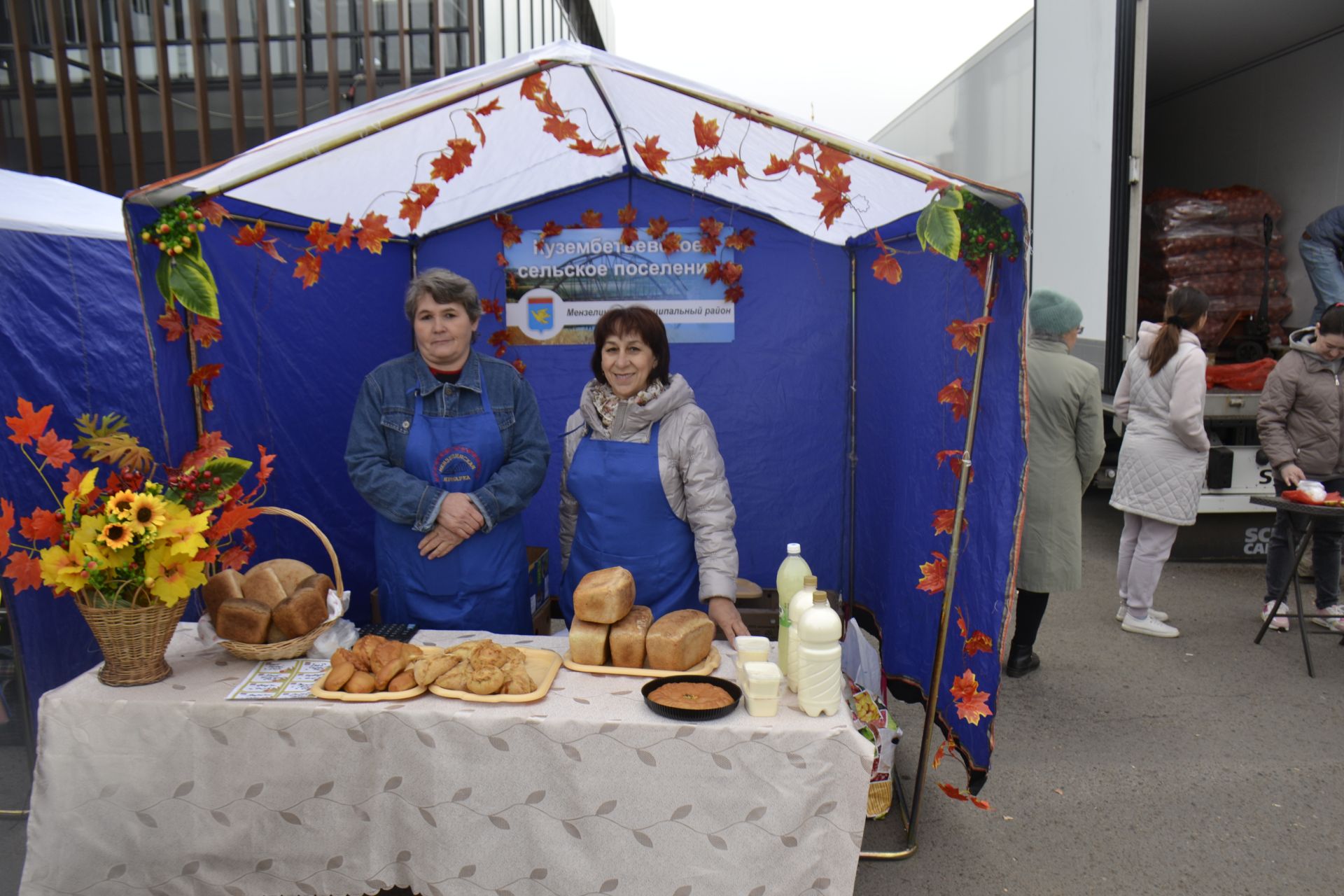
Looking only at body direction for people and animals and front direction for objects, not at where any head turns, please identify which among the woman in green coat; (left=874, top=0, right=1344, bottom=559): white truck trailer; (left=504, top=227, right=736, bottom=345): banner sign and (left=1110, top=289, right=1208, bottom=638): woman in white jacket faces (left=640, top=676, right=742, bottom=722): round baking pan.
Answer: the banner sign

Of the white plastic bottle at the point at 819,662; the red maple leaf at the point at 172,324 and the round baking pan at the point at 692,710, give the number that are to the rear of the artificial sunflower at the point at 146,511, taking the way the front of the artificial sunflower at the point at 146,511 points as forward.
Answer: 1

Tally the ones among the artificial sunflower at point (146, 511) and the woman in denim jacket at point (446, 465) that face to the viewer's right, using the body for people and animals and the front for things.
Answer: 0

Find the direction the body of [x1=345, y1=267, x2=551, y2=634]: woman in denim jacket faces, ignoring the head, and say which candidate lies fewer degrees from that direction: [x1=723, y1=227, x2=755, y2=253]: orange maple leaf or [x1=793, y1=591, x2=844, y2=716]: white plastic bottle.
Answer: the white plastic bottle

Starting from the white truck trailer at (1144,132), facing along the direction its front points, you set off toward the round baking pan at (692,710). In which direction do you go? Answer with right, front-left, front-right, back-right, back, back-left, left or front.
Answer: back-left

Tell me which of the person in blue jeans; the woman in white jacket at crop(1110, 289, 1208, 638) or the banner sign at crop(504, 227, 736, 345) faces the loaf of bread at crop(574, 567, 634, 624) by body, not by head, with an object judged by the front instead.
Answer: the banner sign

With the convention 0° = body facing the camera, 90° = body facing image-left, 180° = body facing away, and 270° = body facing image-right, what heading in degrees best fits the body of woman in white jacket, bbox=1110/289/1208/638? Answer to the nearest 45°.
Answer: approximately 225°

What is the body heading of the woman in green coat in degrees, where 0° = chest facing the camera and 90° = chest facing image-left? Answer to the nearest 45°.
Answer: approximately 225°

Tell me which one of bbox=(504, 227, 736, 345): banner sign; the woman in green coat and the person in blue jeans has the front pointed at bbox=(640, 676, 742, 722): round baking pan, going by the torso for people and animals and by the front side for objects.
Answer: the banner sign

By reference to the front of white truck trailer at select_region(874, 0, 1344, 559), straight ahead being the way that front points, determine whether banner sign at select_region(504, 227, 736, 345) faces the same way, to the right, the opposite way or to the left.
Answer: the opposite way

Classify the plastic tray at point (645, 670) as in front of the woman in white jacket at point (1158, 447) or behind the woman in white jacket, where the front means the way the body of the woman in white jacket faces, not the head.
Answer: behind

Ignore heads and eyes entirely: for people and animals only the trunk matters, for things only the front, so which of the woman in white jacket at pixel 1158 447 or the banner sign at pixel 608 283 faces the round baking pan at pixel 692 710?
the banner sign

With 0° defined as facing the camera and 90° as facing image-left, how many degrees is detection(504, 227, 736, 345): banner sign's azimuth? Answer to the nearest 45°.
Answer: approximately 0°
